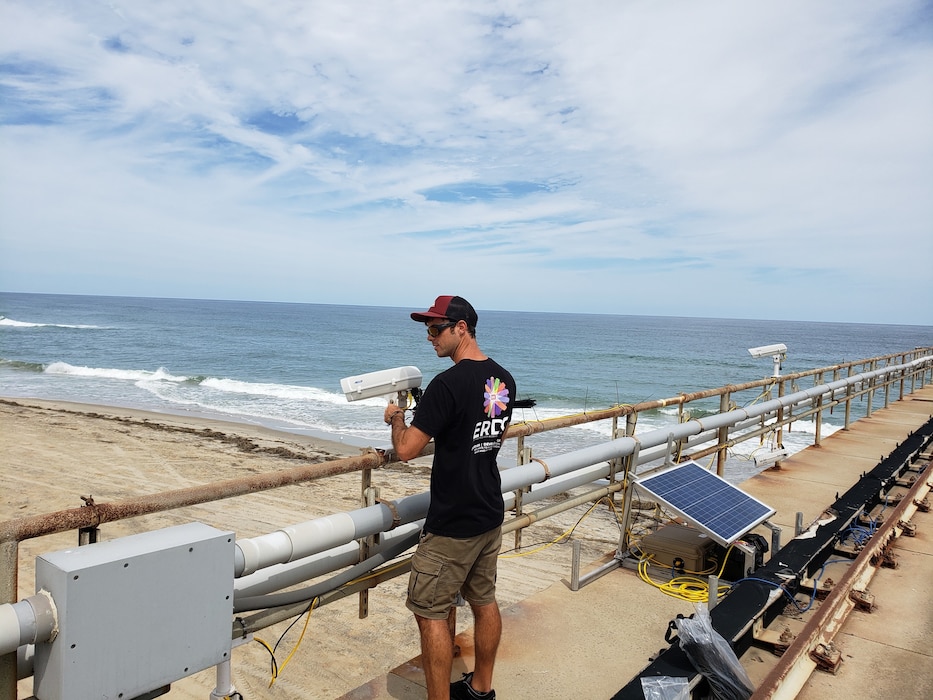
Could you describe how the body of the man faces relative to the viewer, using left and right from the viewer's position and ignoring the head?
facing away from the viewer and to the left of the viewer

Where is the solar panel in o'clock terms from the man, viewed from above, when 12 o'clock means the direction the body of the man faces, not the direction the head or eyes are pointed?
The solar panel is roughly at 3 o'clock from the man.

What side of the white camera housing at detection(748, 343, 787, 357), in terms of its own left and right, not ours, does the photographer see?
left

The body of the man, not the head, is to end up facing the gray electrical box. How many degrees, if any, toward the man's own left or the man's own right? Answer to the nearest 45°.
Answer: approximately 90° to the man's own left

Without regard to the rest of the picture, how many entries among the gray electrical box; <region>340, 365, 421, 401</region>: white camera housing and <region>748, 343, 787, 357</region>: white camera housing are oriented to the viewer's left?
2

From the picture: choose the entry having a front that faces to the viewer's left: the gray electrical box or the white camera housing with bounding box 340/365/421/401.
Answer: the white camera housing

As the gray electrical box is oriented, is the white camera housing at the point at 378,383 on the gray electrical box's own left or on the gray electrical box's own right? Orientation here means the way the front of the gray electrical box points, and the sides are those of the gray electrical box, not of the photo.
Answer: on the gray electrical box's own left

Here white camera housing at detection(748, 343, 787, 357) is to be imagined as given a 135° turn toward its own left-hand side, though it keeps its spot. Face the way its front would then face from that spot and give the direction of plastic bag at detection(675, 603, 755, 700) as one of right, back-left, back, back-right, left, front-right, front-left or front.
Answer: front-right

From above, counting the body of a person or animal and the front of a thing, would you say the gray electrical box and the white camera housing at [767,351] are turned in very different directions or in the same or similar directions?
very different directions

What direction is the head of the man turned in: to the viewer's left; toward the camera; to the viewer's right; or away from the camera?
to the viewer's left

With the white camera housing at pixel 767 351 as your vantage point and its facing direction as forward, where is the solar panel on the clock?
The solar panel is roughly at 9 o'clock from the white camera housing.

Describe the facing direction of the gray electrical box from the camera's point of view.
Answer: facing the viewer and to the right of the viewer

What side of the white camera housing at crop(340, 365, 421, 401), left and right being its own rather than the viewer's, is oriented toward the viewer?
left
